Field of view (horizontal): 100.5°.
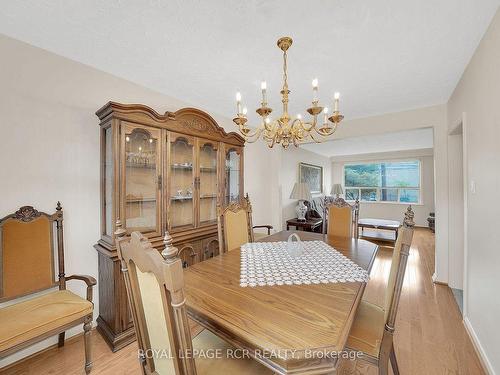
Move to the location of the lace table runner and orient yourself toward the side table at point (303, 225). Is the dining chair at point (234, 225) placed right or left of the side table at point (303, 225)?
left

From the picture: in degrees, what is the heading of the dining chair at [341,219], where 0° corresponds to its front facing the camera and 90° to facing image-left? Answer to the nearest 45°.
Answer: approximately 0°

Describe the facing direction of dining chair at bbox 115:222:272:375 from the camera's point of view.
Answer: facing away from the viewer and to the right of the viewer

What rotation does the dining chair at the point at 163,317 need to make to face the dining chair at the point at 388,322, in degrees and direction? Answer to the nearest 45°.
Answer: approximately 45° to its right

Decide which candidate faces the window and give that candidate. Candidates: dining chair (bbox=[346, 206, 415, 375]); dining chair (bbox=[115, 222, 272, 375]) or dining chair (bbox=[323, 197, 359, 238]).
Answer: dining chair (bbox=[115, 222, 272, 375])

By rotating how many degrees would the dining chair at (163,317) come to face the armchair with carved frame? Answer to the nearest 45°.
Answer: approximately 90° to its left

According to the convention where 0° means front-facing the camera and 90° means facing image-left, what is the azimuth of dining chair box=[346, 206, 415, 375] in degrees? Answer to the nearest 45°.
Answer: approximately 90°

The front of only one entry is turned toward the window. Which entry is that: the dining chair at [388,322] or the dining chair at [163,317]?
the dining chair at [163,317]

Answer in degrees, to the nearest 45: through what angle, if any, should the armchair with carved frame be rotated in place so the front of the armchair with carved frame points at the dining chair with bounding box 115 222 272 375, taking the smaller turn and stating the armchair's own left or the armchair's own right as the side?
approximately 45° to the armchair's own right

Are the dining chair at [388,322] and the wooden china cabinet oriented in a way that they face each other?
yes

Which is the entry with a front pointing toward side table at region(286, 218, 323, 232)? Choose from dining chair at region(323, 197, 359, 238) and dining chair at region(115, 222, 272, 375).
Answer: dining chair at region(115, 222, 272, 375)

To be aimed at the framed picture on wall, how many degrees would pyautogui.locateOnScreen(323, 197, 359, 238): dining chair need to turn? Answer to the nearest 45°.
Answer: approximately 180°

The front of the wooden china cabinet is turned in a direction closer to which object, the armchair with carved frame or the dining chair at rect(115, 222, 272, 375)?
the dining chair

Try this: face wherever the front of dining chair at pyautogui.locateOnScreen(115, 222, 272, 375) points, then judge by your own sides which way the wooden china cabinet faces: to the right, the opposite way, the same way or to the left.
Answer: to the right

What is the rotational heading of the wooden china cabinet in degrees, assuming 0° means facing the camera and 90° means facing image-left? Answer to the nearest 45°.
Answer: approximately 315°

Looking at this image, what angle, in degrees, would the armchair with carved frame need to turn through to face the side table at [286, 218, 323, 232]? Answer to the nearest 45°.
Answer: approximately 45° to its left

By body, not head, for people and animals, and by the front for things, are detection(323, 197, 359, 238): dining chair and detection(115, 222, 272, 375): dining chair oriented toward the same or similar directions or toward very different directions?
very different directions
